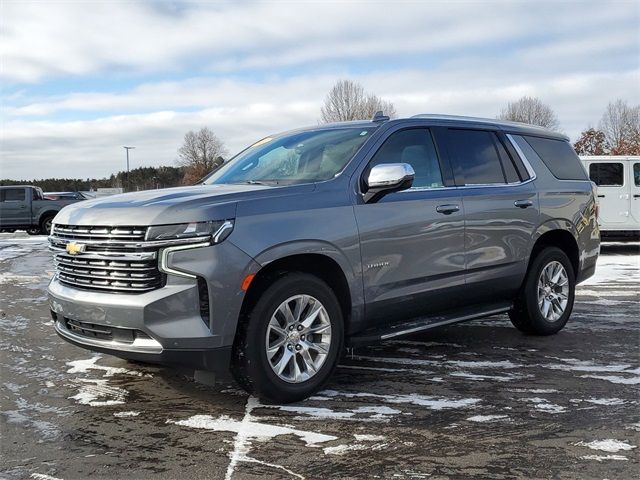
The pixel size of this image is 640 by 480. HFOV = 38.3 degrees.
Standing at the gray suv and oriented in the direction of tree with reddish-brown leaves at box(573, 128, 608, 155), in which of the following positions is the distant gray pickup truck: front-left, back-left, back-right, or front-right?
front-left

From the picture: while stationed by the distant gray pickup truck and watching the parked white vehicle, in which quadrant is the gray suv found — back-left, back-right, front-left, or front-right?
front-right

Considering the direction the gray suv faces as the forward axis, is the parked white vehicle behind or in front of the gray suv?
behind

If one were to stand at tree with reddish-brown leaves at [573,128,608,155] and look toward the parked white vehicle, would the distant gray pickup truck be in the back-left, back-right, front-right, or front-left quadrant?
front-right

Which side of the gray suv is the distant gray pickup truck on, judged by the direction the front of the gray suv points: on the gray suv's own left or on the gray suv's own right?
on the gray suv's own right

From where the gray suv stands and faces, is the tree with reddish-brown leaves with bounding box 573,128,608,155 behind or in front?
behind
